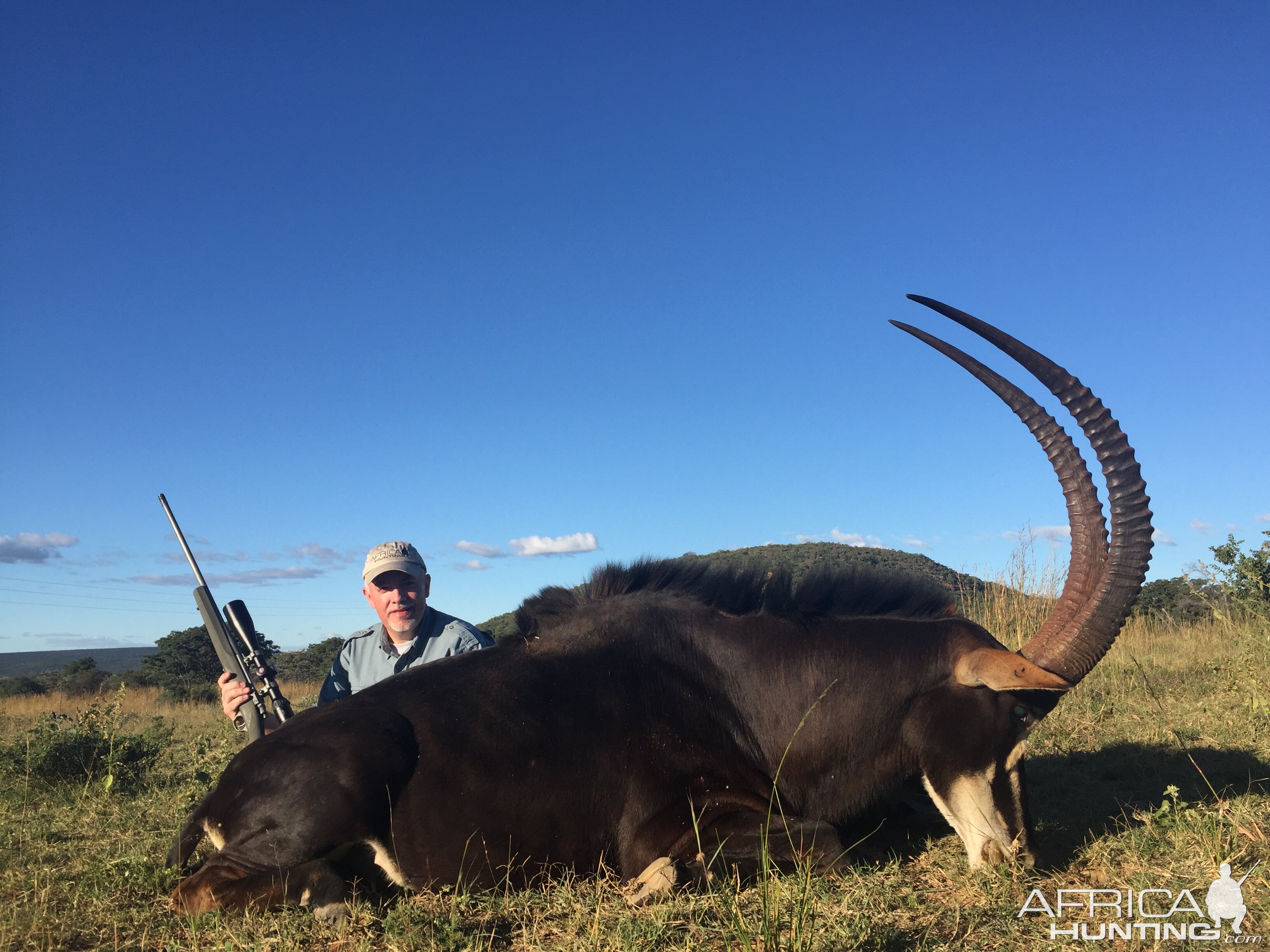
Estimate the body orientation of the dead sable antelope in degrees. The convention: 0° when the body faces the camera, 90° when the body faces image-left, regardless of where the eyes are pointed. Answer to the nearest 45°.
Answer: approximately 270°

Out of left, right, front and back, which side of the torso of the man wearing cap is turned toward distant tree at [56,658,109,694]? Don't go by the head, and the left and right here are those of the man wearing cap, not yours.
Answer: back

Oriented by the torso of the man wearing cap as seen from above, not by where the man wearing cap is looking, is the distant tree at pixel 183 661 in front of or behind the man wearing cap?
behind

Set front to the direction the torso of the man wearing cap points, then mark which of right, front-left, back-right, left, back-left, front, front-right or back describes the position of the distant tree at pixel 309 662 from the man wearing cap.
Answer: back

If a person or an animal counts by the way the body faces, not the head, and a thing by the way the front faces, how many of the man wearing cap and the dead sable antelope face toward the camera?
1

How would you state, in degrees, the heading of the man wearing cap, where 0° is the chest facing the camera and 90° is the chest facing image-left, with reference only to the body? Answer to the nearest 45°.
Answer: approximately 0°

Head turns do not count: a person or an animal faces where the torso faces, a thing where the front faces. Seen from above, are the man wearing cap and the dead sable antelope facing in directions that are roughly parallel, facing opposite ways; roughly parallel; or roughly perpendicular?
roughly perpendicular
